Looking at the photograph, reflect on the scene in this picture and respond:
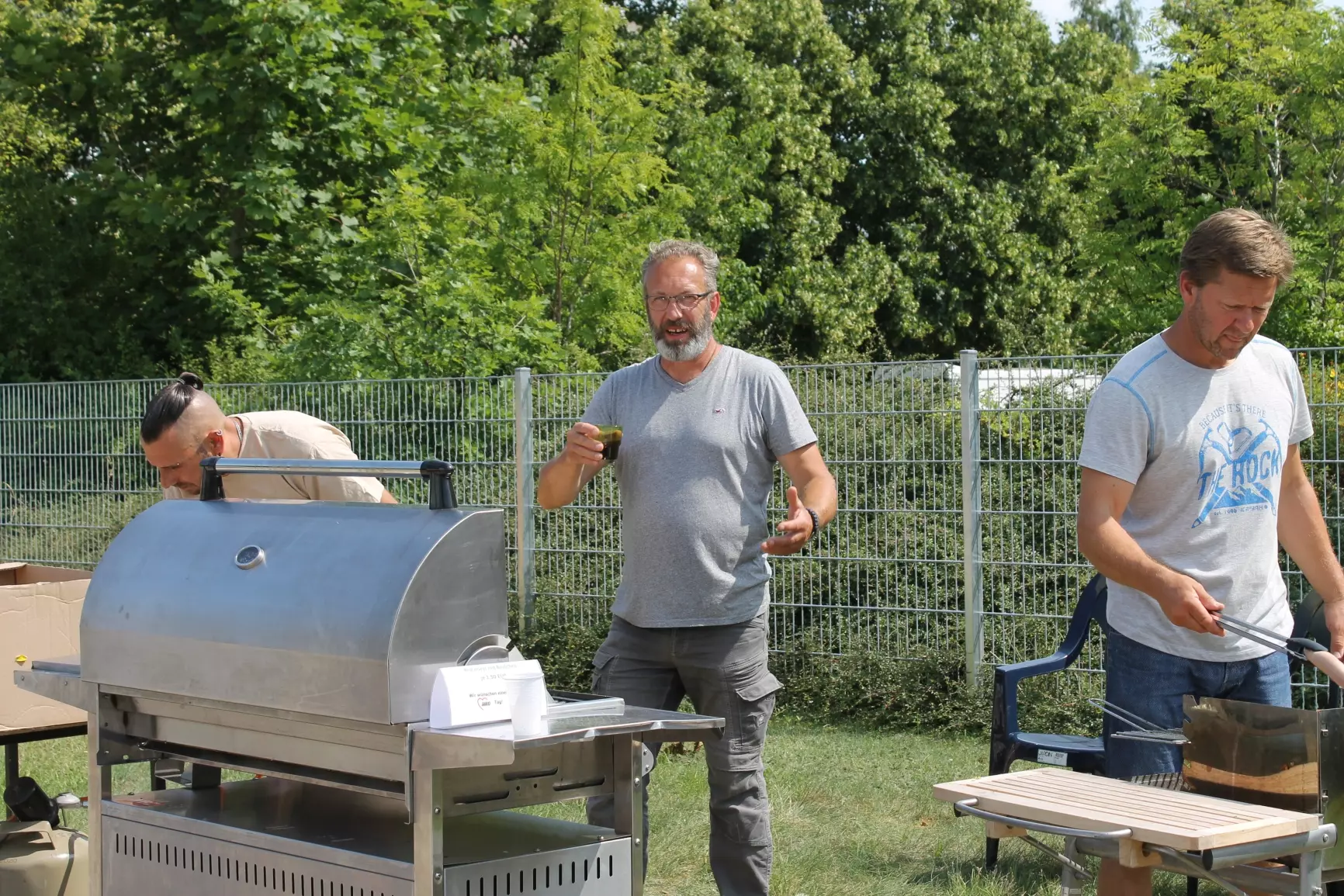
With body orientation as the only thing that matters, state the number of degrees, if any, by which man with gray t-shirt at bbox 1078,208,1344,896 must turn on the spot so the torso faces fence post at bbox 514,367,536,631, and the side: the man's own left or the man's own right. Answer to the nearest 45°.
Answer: approximately 180°

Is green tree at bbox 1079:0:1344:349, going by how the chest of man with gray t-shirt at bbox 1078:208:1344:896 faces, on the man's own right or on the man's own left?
on the man's own left

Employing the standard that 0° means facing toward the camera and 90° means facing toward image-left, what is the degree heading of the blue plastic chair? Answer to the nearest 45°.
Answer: approximately 45°

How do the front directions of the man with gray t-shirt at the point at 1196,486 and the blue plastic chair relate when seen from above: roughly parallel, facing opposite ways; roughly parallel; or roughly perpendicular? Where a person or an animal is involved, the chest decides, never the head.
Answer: roughly perpendicular

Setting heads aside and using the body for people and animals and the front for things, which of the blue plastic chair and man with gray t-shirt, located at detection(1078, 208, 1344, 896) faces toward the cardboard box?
the blue plastic chair

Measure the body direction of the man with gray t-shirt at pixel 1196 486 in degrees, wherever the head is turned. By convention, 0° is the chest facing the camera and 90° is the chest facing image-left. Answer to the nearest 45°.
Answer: approximately 315°

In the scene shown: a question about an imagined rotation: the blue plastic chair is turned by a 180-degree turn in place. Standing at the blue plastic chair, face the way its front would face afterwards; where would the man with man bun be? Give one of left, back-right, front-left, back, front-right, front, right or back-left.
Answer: back

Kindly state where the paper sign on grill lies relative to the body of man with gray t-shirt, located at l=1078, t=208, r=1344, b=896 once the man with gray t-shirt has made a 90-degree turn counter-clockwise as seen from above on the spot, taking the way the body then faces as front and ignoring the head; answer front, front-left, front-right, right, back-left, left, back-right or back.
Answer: back
